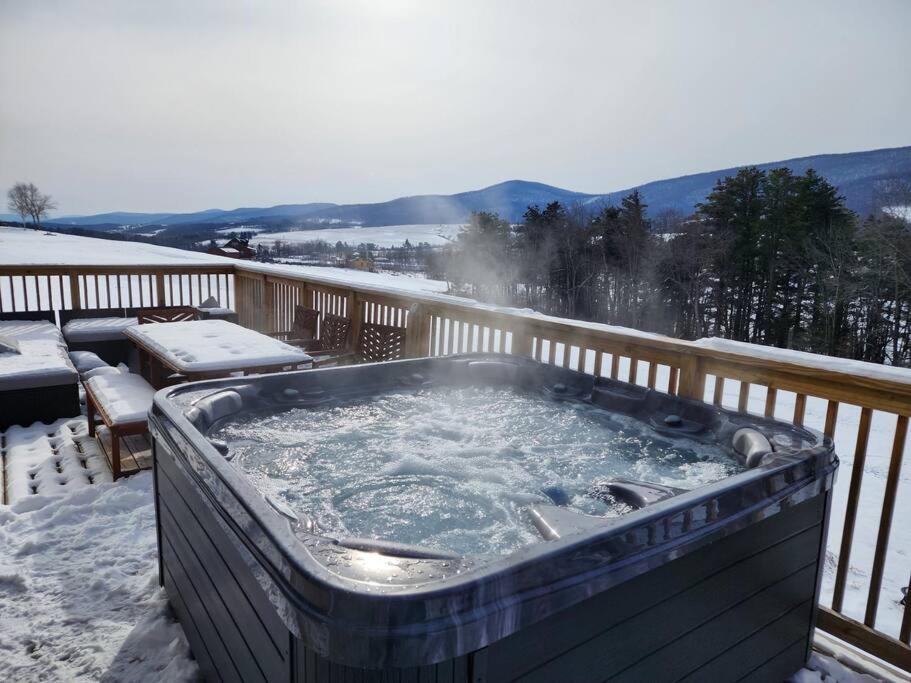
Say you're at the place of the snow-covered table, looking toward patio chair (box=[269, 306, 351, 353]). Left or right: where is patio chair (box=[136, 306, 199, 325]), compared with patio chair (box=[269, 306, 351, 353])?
left

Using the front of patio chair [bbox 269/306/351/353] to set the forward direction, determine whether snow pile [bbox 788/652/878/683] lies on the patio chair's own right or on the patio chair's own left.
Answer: on the patio chair's own left

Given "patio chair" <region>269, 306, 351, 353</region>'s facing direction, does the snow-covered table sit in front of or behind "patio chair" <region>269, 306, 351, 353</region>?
in front
